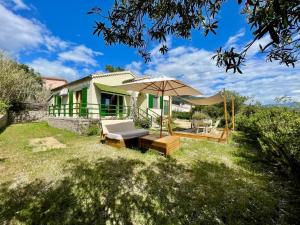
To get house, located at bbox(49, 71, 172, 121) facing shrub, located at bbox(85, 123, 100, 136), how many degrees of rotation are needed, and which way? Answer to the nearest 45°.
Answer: approximately 45° to its right

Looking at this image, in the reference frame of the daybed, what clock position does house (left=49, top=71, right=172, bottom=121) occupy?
The house is roughly at 7 o'clock from the daybed.

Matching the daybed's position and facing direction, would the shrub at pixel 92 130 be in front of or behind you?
behind

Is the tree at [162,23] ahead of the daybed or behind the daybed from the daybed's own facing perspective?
ahead

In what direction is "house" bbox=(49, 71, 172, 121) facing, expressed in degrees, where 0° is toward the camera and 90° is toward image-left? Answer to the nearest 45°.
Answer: approximately 315°

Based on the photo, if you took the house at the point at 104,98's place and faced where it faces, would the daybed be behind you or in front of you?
in front

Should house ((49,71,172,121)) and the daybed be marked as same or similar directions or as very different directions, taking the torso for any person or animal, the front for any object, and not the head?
same or similar directions

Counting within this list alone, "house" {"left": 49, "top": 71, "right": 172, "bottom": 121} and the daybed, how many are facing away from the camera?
0

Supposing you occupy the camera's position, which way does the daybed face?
facing the viewer and to the right of the viewer

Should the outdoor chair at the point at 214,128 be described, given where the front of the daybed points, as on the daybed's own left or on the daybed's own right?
on the daybed's own left

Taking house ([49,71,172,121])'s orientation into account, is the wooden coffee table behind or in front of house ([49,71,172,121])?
in front
